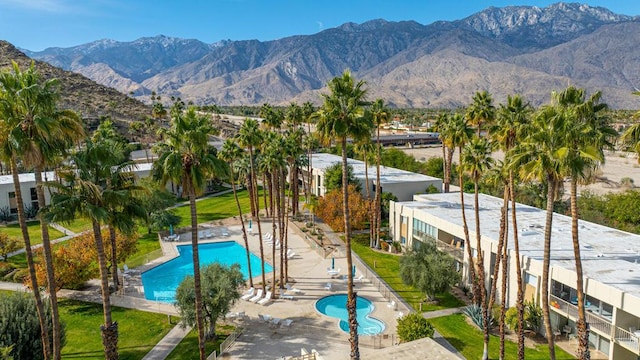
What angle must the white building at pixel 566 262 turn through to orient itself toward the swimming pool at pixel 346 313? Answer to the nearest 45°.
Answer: approximately 45° to its right

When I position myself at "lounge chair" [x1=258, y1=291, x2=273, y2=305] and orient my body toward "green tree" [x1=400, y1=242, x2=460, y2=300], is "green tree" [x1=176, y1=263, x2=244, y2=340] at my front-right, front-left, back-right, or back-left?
back-right

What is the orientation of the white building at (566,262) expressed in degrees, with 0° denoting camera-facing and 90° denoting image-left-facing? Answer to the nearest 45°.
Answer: approximately 45°

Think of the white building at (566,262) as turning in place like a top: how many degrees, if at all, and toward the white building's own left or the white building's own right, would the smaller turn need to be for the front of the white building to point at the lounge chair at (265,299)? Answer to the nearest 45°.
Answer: approximately 45° to the white building's own right

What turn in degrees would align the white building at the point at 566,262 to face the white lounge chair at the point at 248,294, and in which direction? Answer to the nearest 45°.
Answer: approximately 45° to its right

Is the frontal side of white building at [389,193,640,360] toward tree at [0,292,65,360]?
yes

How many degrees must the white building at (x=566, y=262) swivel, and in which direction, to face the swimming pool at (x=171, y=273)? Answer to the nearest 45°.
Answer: approximately 45° to its right
